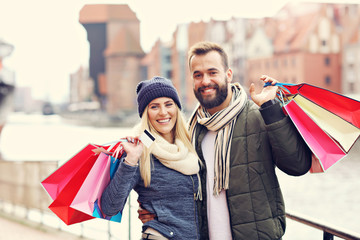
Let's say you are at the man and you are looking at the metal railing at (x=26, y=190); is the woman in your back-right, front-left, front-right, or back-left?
front-left

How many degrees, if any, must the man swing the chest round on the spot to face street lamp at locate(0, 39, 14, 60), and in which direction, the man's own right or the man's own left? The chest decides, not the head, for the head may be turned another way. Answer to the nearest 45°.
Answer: approximately 90° to the man's own right

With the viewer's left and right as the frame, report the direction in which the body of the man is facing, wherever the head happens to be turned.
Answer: facing the viewer and to the left of the viewer
